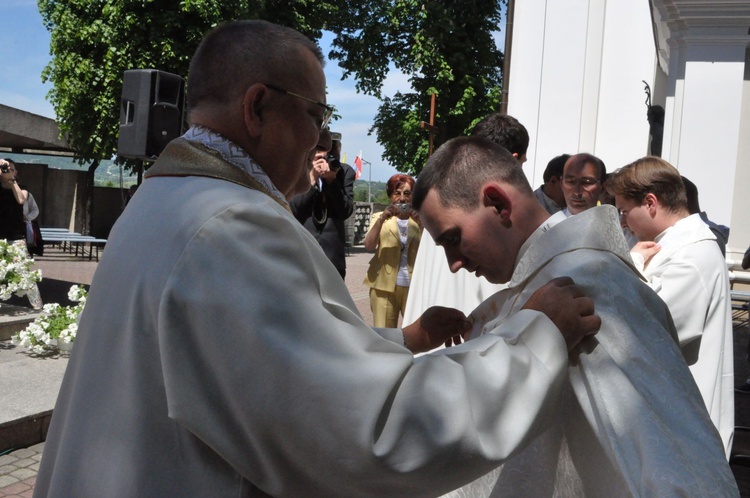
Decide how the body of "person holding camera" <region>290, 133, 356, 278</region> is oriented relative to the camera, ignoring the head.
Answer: toward the camera

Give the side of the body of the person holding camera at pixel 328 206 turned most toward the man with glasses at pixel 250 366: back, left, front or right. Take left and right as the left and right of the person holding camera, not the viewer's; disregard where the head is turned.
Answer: front

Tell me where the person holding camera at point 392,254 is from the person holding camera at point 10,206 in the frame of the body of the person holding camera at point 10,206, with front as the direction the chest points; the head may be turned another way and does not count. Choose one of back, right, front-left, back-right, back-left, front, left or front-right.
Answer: front-left

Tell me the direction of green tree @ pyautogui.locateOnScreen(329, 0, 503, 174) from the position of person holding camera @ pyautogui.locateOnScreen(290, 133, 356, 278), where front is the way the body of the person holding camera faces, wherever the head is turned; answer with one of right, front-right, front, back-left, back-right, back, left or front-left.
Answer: back

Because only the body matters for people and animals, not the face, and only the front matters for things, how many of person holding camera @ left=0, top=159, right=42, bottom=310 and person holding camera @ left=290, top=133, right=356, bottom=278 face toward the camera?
2

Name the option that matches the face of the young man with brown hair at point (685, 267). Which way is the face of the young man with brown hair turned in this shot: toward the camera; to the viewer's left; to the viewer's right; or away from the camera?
to the viewer's left

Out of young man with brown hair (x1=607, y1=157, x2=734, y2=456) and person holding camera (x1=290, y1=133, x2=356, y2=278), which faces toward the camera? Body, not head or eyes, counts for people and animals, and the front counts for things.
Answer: the person holding camera

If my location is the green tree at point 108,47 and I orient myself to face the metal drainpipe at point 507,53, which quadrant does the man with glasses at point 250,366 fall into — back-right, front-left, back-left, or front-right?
front-right

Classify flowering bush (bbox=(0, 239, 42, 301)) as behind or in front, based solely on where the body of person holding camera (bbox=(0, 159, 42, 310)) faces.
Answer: in front

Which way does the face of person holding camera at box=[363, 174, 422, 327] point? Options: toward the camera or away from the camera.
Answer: toward the camera

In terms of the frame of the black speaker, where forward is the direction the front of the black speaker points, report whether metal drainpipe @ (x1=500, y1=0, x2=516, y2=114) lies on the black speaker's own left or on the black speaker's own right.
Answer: on the black speaker's own left

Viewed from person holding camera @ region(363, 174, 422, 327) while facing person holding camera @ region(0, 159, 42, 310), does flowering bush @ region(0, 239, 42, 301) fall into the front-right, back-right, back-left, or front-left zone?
front-left

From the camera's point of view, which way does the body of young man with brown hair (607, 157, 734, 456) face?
to the viewer's left

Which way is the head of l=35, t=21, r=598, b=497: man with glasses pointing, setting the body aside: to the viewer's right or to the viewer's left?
to the viewer's right

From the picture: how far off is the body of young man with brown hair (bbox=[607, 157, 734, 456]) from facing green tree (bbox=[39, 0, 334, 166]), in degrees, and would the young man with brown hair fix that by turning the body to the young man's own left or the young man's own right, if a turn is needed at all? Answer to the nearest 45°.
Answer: approximately 45° to the young man's own right
